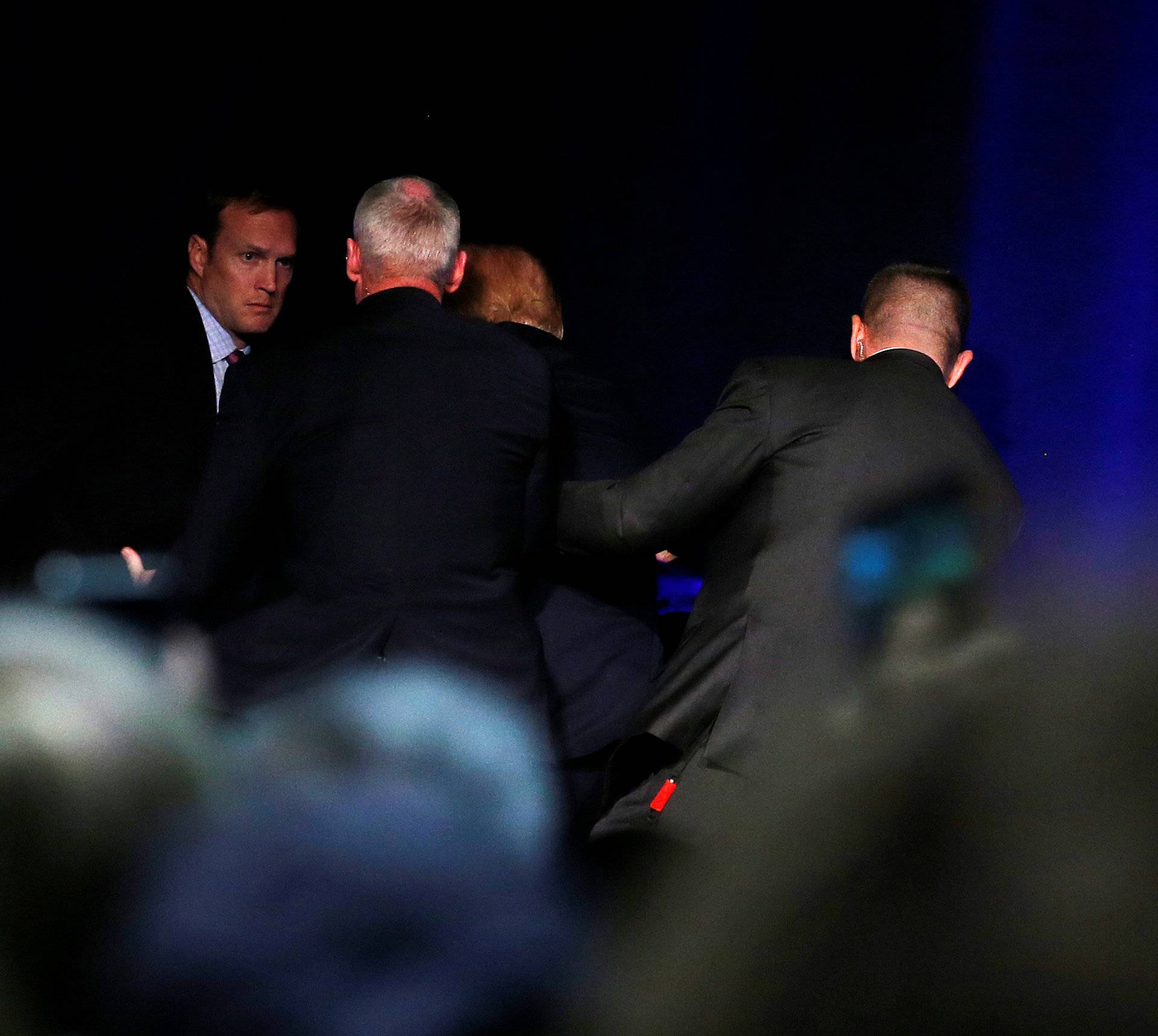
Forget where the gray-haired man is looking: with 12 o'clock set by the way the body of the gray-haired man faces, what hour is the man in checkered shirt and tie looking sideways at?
The man in checkered shirt and tie looking sideways is roughly at 11 o'clock from the gray-haired man.

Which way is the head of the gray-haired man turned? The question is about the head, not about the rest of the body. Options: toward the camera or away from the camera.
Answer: away from the camera

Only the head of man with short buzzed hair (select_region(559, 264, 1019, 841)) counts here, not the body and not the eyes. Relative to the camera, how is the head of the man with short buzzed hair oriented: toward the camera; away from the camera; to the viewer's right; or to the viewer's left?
away from the camera

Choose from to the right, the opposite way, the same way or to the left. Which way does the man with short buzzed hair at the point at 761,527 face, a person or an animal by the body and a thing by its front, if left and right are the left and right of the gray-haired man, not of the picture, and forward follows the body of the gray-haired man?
the same way

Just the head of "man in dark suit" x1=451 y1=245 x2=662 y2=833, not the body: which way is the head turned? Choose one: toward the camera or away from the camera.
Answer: away from the camera

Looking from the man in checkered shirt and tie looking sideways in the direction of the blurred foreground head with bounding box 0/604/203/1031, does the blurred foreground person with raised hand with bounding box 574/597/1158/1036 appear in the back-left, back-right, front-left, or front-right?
front-left

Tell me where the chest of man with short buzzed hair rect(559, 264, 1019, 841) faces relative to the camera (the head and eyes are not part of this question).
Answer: away from the camera

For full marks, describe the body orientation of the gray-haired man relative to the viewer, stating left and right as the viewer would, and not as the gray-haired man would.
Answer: facing away from the viewer

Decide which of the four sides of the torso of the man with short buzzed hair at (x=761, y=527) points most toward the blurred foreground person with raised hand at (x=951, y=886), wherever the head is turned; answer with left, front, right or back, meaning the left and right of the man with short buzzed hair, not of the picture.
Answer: back

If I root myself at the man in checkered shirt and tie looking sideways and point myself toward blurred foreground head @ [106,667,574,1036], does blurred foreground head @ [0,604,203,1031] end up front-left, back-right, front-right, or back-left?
front-right
